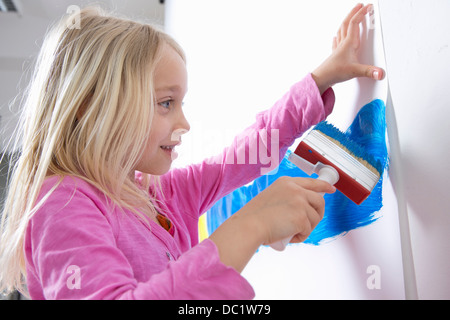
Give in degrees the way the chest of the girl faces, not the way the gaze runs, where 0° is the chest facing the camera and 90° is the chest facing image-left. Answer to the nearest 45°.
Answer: approximately 270°

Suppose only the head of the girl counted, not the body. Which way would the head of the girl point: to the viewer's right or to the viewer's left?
to the viewer's right
